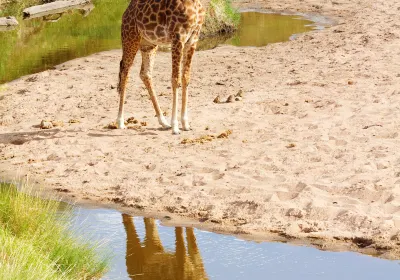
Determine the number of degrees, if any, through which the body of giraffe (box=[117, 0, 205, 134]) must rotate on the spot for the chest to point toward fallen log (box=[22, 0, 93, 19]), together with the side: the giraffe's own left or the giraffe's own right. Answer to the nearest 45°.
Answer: approximately 135° to the giraffe's own left

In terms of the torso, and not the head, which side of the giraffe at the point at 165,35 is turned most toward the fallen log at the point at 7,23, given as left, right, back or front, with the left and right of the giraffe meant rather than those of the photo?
back

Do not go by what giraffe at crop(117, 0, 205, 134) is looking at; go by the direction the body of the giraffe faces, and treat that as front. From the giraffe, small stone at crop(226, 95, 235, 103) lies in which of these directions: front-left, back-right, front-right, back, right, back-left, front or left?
left

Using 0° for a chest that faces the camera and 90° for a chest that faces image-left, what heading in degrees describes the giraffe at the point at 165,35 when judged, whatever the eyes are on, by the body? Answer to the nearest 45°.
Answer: approximately 315°

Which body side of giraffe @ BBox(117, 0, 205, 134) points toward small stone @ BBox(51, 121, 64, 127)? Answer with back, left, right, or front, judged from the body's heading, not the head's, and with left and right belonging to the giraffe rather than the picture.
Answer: back

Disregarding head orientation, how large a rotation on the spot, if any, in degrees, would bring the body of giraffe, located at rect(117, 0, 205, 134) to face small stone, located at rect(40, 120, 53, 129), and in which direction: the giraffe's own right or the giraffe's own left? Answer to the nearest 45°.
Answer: approximately 135° to the giraffe's own right

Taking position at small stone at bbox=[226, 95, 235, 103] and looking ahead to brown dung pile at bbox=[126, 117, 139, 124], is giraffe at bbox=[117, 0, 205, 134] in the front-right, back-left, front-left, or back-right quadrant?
front-left
